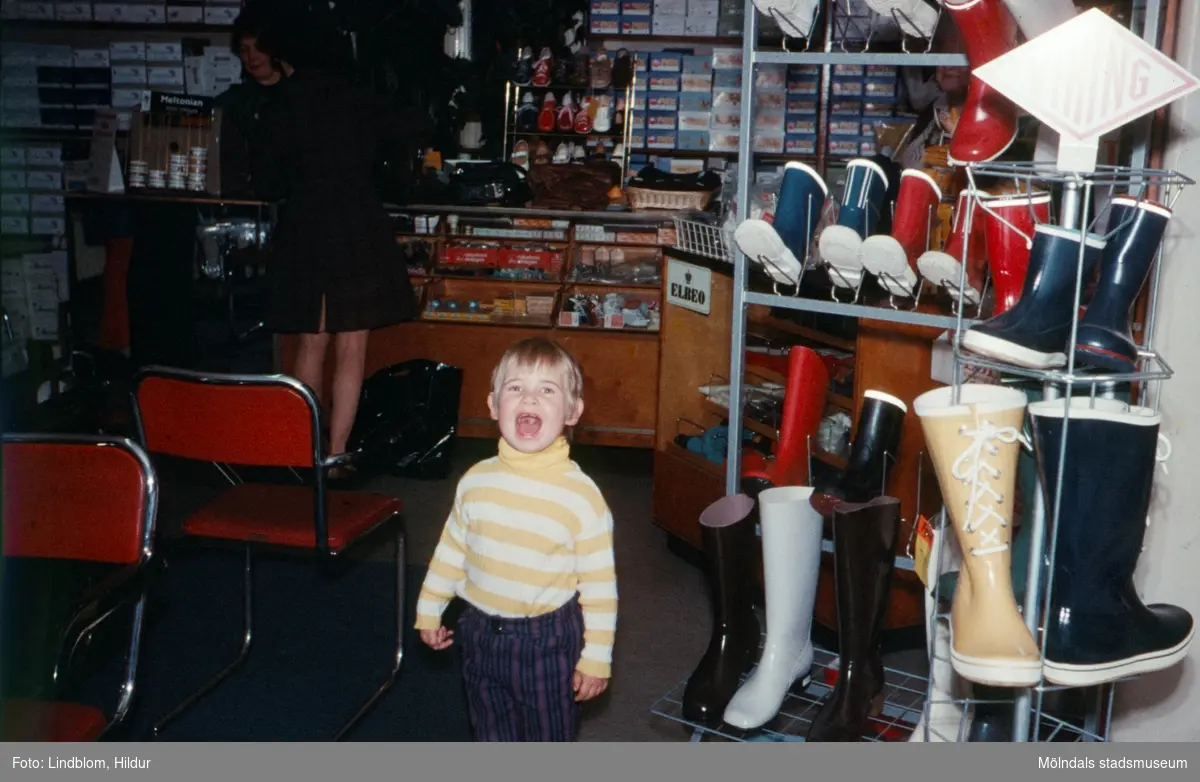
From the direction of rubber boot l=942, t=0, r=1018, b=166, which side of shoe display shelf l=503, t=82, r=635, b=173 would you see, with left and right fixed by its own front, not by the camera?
front

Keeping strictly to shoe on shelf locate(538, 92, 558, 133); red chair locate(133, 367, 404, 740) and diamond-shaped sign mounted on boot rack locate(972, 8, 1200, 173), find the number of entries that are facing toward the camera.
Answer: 2

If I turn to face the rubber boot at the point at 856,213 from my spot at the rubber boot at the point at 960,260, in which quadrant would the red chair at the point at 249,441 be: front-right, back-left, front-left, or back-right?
front-left

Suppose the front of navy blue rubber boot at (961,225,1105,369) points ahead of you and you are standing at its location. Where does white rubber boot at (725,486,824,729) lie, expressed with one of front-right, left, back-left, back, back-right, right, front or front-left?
front-right

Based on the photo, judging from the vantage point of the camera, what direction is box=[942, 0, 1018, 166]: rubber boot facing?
facing the viewer and to the left of the viewer

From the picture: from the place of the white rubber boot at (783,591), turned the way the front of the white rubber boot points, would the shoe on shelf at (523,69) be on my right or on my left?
on my right

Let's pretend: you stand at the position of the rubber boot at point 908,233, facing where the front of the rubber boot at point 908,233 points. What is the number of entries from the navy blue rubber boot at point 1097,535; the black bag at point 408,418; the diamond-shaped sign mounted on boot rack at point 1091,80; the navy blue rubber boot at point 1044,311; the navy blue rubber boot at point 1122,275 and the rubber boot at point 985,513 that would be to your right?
1

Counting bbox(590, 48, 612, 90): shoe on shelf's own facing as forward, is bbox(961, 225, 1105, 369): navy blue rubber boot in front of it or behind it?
in front

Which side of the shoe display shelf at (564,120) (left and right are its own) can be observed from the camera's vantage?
front

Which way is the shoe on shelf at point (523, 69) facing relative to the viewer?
toward the camera

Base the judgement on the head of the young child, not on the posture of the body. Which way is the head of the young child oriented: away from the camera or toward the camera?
toward the camera

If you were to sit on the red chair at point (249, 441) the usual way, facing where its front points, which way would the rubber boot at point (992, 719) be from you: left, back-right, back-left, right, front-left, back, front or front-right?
right
